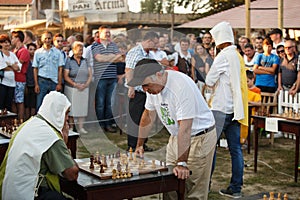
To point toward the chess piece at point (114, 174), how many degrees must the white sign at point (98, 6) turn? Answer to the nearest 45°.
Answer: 0° — it already faces it

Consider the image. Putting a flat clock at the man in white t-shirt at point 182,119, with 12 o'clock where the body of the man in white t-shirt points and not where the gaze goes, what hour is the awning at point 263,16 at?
The awning is roughly at 5 o'clock from the man in white t-shirt.

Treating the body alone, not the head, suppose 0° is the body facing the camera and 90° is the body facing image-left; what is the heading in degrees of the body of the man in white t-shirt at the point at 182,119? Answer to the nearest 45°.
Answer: approximately 45°

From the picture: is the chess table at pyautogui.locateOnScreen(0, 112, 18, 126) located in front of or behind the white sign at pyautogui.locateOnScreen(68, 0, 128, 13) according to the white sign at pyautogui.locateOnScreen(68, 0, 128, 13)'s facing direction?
in front

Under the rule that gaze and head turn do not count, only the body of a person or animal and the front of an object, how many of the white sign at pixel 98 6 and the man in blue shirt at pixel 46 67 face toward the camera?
2

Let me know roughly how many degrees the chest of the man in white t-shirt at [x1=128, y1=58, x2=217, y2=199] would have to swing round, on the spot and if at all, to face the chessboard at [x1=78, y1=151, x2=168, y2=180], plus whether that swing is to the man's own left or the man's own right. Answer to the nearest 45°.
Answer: approximately 45° to the man's own right

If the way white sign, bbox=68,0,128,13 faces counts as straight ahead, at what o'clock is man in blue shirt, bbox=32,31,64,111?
The man in blue shirt is roughly at 1 o'clock from the white sign.

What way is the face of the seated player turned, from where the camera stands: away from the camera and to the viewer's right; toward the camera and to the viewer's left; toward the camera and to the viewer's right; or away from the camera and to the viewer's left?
away from the camera and to the viewer's right

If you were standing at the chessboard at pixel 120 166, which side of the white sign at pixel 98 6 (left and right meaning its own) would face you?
front

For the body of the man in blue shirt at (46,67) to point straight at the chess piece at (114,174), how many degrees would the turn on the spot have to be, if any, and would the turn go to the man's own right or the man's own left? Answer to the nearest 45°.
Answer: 0° — they already face it

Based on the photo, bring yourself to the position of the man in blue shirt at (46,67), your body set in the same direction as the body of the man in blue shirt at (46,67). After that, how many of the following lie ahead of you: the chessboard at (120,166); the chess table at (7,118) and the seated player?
3

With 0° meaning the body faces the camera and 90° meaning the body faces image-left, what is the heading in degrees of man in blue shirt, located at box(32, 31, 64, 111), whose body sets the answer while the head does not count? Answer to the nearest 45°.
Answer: approximately 0°
